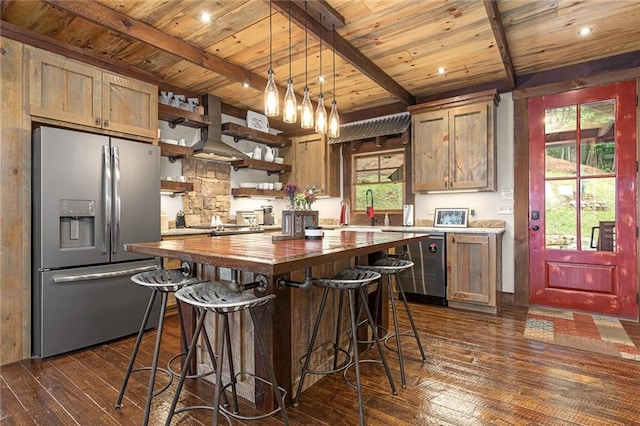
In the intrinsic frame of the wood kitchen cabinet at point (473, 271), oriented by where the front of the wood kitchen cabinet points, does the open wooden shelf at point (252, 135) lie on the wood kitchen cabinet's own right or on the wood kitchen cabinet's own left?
on the wood kitchen cabinet's own right

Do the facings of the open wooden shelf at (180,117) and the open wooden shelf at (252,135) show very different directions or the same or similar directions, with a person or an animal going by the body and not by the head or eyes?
same or similar directions

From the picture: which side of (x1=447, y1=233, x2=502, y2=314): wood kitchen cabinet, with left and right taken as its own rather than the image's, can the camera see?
front

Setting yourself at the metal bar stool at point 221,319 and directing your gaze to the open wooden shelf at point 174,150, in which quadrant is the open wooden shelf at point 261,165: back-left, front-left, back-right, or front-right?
front-right

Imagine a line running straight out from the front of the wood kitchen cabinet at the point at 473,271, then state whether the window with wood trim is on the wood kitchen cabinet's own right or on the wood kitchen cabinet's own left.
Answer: on the wood kitchen cabinet's own right

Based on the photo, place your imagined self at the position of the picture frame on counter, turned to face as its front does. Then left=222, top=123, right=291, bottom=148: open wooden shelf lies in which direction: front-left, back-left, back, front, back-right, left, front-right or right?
right

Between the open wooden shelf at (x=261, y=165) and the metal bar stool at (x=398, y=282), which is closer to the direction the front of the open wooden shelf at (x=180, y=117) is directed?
the metal bar stool

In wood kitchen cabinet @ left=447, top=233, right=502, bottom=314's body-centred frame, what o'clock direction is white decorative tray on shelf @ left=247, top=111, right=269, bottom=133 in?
The white decorative tray on shelf is roughly at 3 o'clock from the wood kitchen cabinet.

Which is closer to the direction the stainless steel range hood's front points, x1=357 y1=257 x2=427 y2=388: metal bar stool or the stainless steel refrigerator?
the metal bar stool

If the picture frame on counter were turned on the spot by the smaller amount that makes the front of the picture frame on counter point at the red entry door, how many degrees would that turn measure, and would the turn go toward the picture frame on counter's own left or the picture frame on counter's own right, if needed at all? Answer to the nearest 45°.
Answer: approximately 90° to the picture frame on counter's own left

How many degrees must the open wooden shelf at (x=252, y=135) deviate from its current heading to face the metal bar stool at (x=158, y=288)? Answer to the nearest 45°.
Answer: approximately 45° to its right

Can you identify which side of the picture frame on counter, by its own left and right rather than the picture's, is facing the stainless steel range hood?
right

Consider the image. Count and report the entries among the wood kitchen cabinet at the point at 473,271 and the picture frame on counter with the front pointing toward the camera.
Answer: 2

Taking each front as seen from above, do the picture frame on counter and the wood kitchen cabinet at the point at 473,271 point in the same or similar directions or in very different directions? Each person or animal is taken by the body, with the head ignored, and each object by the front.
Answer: same or similar directions

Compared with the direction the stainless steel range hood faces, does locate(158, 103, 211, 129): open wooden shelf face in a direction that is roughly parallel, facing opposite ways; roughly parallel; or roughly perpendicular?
roughly parallel
